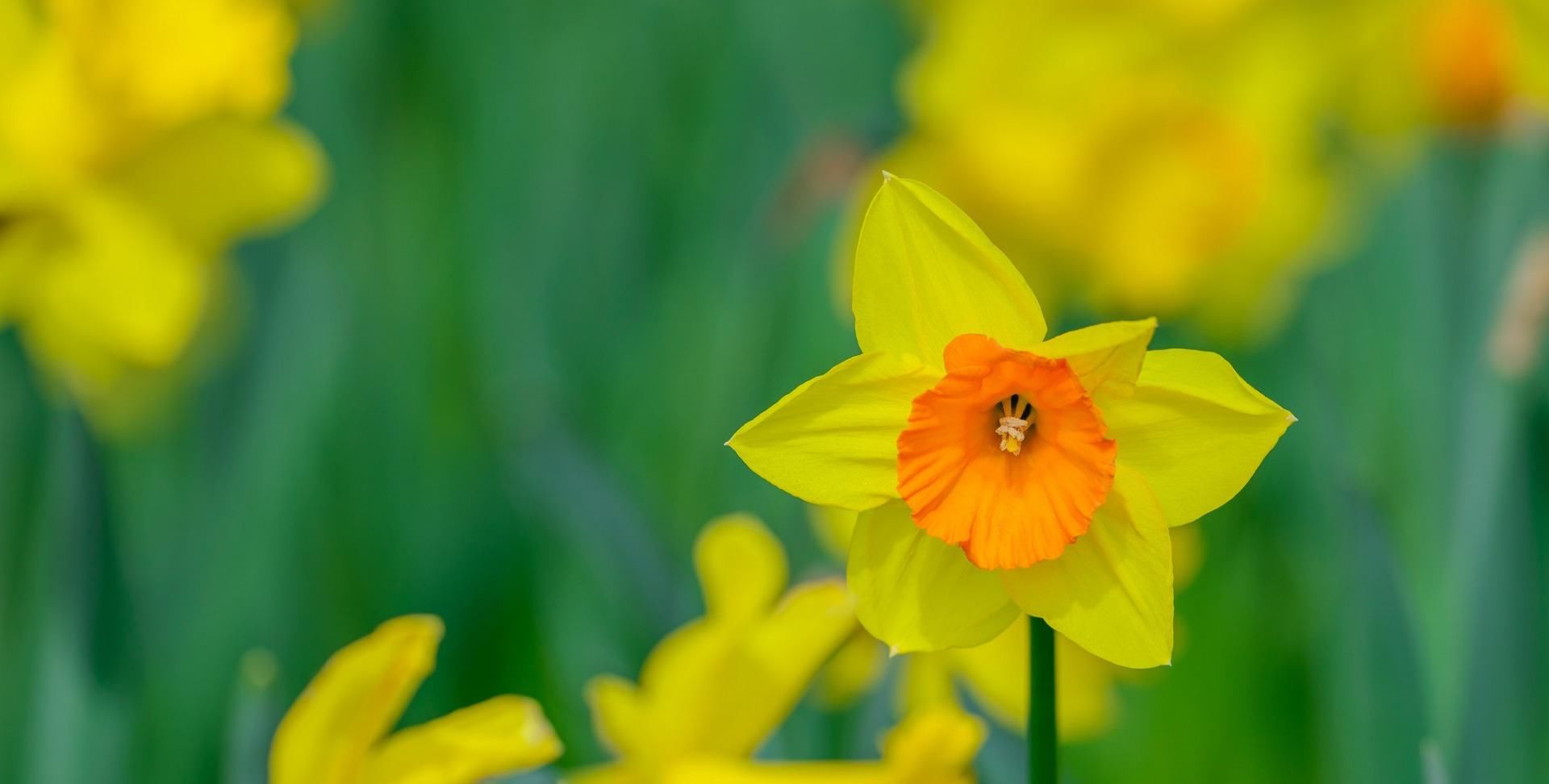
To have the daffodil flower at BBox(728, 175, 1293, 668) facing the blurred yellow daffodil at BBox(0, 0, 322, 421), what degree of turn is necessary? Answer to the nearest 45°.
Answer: approximately 135° to its right

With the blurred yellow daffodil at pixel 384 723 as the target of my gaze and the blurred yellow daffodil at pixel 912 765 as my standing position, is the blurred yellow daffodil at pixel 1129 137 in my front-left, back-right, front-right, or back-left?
back-right

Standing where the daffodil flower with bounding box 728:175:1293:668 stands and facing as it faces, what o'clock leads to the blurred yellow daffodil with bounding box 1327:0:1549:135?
The blurred yellow daffodil is roughly at 7 o'clock from the daffodil flower.

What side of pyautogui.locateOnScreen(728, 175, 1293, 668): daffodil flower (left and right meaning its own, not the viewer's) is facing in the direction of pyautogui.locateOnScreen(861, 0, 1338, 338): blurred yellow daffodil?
back

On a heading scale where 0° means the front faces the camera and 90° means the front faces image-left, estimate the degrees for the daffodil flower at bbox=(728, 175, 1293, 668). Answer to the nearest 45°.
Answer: approximately 0°
